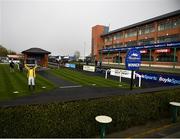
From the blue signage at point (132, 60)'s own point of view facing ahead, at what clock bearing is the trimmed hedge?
The trimmed hedge is roughly at 1 o'clock from the blue signage.

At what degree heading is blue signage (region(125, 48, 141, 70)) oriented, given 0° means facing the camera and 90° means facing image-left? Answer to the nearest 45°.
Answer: approximately 0°

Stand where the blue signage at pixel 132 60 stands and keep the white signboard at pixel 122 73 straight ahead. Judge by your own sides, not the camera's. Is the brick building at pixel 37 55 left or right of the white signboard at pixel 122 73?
left
